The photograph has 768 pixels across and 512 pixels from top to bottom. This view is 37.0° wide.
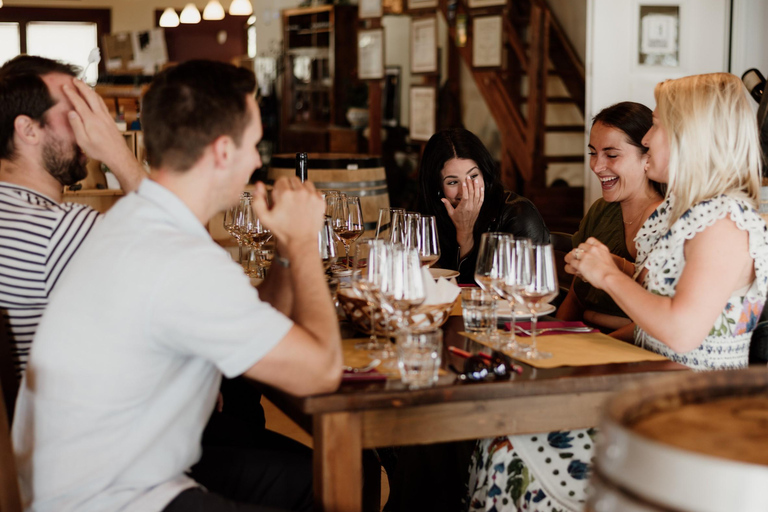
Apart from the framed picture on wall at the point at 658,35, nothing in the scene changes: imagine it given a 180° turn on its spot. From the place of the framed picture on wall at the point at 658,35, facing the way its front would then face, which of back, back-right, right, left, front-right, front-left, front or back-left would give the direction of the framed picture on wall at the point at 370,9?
front-left

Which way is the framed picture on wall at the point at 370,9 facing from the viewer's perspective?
toward the camera

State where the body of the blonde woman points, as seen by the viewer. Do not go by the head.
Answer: to the viewer's left

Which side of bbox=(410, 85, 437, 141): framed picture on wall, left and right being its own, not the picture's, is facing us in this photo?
front

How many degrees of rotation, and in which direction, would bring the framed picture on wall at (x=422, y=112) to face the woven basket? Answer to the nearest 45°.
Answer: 0° — it already faces it

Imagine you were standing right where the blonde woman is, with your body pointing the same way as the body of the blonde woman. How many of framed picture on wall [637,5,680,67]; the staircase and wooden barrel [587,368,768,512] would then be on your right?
2

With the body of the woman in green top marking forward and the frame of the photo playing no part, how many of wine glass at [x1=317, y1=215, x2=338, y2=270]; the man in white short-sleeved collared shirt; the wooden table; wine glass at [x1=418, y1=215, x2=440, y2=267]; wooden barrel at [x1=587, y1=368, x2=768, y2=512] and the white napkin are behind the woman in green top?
0

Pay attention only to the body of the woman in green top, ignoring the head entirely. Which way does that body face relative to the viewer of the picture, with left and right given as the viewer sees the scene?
facing the viewer and to the left of the viewer

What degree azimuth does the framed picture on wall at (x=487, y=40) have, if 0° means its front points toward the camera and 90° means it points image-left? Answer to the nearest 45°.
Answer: approximately 0°

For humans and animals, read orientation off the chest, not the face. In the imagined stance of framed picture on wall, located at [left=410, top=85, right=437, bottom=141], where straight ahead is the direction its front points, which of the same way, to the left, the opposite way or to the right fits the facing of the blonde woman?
to the right

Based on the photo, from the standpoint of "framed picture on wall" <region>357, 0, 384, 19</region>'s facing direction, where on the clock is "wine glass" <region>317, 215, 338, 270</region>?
The wine glass is roughly at 12 o'clock from the framed picture on wall.

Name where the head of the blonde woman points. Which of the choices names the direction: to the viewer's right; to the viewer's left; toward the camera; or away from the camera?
to the viewer's left

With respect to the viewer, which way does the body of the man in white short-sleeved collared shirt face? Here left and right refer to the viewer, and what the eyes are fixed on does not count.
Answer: facing away from the viewer and to the right of the viewer
